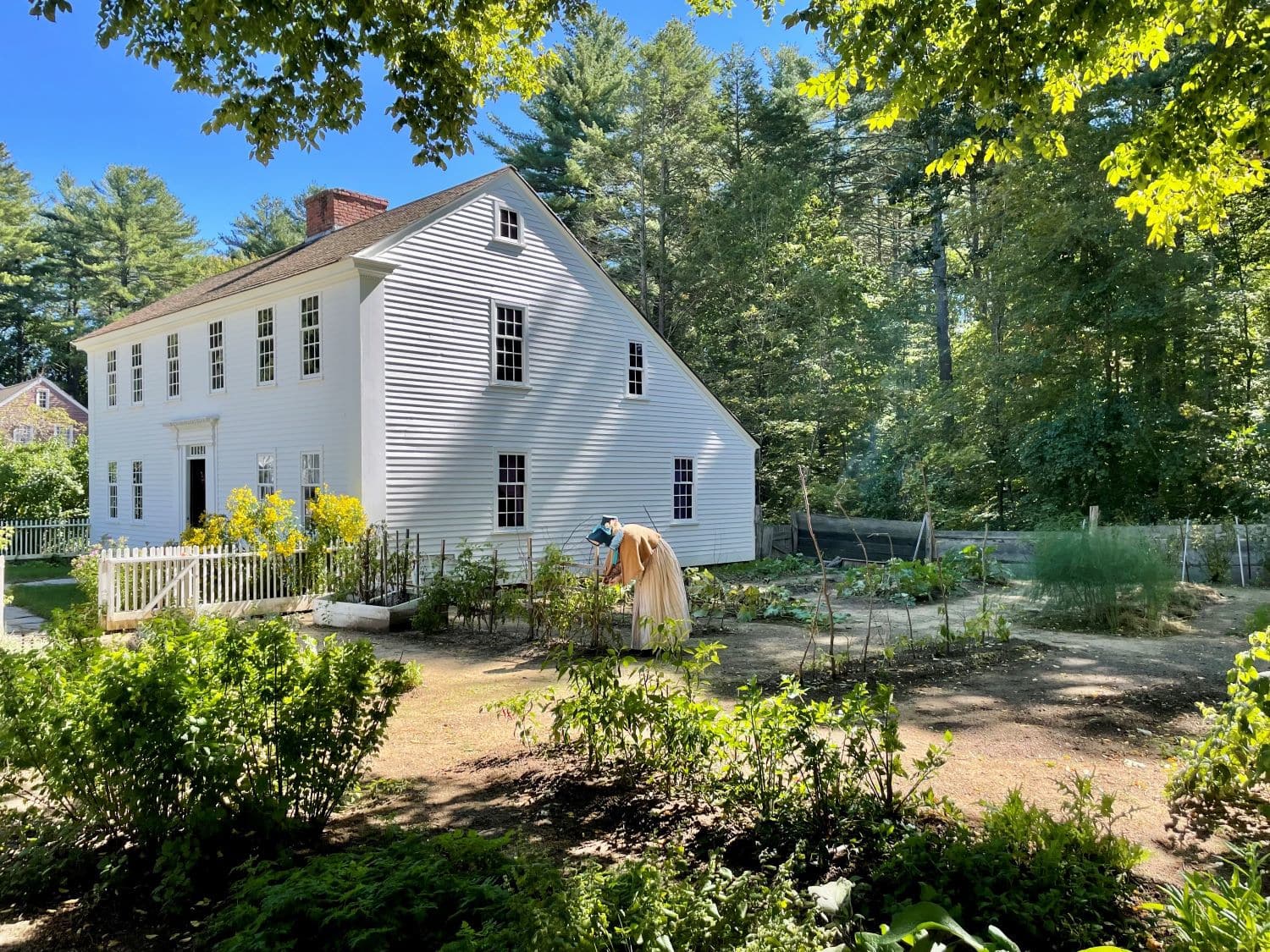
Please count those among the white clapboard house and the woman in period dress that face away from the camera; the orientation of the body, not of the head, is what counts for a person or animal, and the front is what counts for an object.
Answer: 0

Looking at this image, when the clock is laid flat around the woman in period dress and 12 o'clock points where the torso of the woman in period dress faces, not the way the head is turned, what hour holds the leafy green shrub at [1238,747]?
The leafy green shrub is roughly at 8 o'clock from the woman in period dress.

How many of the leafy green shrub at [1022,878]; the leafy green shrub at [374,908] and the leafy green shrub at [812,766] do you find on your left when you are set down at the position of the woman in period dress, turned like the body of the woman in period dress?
3

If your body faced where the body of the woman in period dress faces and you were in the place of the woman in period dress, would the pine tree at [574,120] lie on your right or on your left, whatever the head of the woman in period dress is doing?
on your right

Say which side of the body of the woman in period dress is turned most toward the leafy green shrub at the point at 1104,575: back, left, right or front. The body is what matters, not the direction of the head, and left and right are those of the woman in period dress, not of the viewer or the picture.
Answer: back

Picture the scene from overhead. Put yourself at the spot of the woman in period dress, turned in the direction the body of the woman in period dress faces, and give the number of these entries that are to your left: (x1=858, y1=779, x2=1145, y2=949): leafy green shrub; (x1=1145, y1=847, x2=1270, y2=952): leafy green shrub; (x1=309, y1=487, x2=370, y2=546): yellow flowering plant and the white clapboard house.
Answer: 2

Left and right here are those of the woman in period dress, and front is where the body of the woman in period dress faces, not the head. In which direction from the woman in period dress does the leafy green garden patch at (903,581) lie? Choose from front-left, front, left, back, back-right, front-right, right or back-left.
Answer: back-right

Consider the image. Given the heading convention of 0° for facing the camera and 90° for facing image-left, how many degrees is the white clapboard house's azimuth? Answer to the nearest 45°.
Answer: approximately 45°

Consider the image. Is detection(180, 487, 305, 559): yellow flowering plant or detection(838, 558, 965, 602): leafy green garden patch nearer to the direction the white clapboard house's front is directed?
the yellow flowering plant

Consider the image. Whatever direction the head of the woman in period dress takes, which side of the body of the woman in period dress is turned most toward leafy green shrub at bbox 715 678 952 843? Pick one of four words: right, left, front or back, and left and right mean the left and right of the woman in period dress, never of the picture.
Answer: left

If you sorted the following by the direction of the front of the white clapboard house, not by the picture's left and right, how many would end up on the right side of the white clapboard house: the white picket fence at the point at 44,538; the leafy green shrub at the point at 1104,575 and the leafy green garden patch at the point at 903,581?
1

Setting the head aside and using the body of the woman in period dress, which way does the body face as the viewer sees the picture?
to the viewer's left

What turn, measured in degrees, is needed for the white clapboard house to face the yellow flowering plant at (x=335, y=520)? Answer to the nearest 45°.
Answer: approximately 45° to its left
